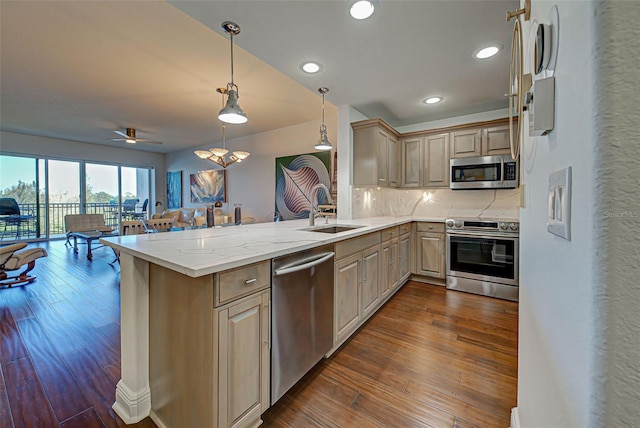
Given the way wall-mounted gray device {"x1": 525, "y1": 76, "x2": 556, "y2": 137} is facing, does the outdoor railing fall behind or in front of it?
in front

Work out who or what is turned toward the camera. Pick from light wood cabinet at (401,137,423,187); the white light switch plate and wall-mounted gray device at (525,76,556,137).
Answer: the light wood cabinet

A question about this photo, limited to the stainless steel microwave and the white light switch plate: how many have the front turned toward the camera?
1

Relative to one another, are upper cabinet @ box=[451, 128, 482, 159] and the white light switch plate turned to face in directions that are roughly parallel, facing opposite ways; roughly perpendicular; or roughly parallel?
roughly perpendicular

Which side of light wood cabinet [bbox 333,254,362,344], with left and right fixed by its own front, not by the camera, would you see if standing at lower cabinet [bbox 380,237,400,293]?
left

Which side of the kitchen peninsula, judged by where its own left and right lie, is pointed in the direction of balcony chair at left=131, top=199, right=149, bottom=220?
back

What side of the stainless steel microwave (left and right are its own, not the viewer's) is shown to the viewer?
front

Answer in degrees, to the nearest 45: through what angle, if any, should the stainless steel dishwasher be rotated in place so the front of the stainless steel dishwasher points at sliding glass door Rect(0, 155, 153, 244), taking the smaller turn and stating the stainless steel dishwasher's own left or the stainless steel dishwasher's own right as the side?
approximately 180°

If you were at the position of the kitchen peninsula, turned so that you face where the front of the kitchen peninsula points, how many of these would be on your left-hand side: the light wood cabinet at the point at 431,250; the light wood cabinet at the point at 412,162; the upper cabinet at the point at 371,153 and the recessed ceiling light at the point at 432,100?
4

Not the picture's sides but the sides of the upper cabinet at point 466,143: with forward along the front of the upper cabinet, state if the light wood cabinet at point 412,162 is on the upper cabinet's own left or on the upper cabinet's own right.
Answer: on the upper cabinet's own right

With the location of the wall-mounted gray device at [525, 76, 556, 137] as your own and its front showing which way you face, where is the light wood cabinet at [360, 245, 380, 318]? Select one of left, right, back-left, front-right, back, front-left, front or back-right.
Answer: front-right

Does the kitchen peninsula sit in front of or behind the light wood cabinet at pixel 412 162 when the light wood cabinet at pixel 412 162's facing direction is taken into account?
in front

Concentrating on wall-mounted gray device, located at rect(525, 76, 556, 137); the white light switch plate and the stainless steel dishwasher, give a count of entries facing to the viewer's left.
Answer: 2

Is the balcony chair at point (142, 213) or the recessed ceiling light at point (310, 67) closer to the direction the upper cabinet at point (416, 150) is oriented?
the recessed ceiling light

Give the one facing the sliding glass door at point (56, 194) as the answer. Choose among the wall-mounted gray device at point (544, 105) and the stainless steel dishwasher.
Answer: the wall-mounted gray device

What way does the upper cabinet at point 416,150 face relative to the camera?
toward the camera
